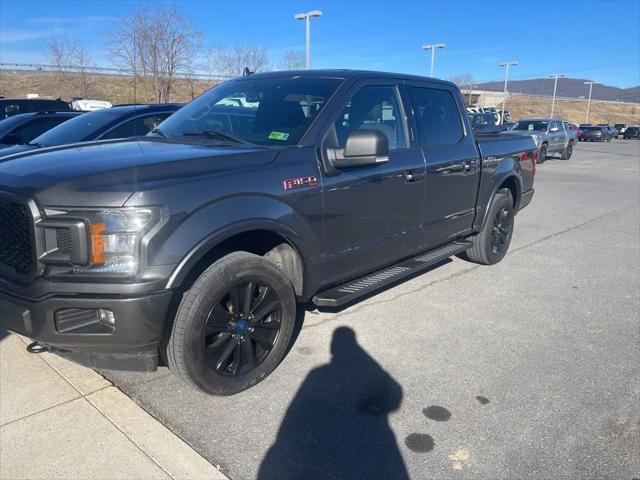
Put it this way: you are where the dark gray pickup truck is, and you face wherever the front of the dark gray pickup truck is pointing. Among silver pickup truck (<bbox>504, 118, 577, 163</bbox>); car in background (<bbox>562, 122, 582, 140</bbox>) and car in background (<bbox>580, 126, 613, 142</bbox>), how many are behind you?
3

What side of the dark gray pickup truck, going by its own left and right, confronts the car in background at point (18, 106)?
right

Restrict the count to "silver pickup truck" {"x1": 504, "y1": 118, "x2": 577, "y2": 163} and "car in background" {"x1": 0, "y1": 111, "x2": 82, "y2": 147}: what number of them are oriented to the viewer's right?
0

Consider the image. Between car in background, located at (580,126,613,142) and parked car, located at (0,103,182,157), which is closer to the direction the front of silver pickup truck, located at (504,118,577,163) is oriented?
the parked car

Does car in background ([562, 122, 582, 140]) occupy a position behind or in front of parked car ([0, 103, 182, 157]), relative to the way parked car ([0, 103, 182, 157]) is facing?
behind

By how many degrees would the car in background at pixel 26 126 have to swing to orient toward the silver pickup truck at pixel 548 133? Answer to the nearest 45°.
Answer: approximately 135° to its left
